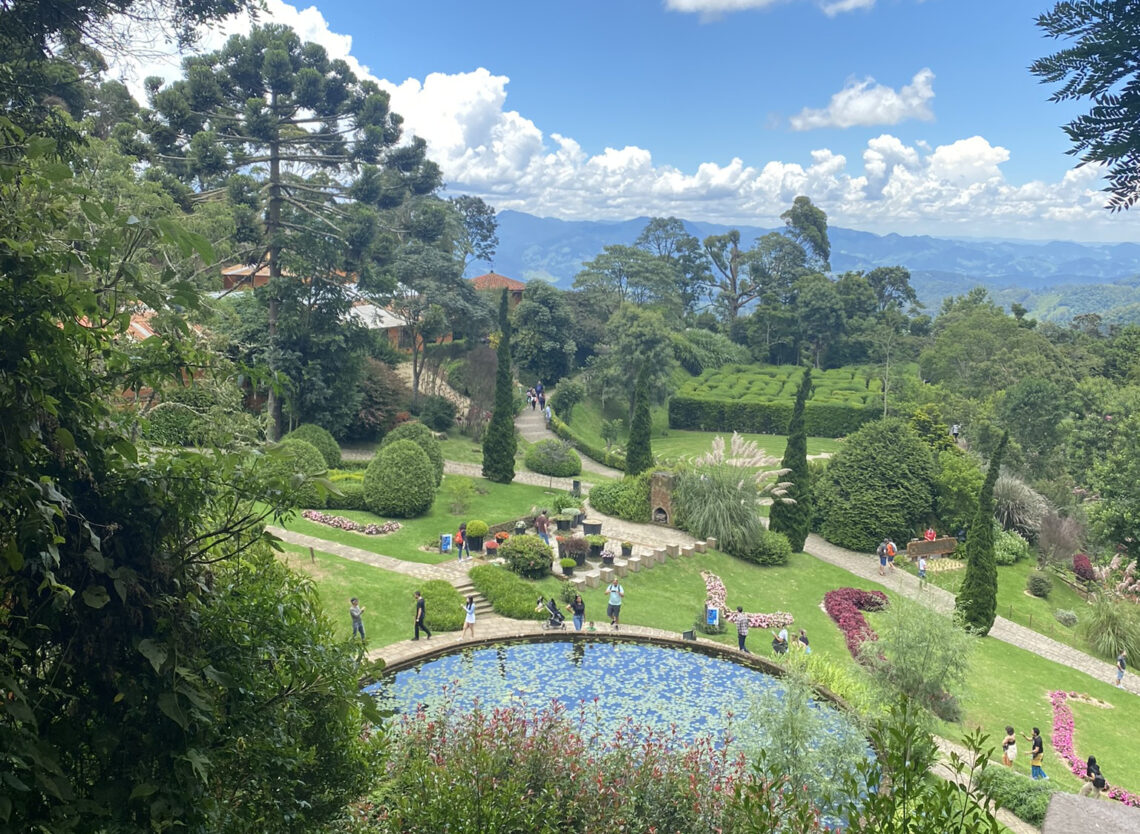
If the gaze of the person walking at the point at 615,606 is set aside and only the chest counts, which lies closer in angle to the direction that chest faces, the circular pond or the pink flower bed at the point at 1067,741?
the circular pond

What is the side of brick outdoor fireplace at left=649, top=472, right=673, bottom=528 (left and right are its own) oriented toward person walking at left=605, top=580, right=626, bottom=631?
front

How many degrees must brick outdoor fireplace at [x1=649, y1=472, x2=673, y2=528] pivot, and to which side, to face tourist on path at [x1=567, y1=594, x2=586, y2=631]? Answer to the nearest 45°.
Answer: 0° — it already faces them

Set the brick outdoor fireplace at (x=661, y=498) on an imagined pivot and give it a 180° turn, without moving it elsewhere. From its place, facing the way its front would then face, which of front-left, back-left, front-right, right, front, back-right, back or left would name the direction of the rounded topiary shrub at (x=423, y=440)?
left

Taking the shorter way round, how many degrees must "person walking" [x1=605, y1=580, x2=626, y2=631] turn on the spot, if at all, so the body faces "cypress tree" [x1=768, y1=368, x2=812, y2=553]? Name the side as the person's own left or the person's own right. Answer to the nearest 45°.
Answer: approximately 135° to the person's own left

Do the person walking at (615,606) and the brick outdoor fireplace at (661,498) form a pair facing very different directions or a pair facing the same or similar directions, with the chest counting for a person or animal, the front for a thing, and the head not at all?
same or similar directions

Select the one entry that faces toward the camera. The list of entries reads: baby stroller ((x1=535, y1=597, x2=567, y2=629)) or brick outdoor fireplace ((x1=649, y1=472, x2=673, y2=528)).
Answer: the brick outdoor fireplace

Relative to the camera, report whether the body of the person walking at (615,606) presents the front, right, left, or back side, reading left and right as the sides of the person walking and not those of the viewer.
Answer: front

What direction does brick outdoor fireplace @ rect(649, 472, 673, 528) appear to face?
toward the camera
